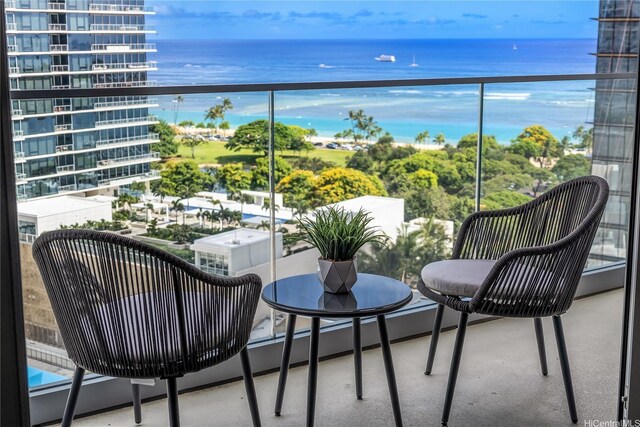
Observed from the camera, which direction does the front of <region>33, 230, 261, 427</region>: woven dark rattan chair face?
facing away from the viewer and to the right of the viewer

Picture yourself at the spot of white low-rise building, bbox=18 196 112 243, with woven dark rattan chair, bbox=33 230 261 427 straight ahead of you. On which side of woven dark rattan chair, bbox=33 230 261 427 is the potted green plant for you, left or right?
left

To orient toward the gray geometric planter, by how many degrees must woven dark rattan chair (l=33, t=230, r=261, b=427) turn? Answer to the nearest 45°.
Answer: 0° — it already faces it

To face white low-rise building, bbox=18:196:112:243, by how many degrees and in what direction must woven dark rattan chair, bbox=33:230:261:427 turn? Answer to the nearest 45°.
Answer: approximately 45° to its left

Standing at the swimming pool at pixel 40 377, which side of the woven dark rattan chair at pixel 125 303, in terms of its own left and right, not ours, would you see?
left

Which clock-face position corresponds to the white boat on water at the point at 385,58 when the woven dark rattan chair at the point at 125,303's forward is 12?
The white boat on water is roughly at 11 o'clock from the woven dark rattan chair.

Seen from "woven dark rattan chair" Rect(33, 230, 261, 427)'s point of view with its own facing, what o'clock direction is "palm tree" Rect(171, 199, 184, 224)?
The palm tree is roughly at 11 o'clock from the woven dark rattan chair.

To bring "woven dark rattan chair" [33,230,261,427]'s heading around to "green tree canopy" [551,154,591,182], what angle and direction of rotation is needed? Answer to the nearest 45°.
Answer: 0° — it already faces it
